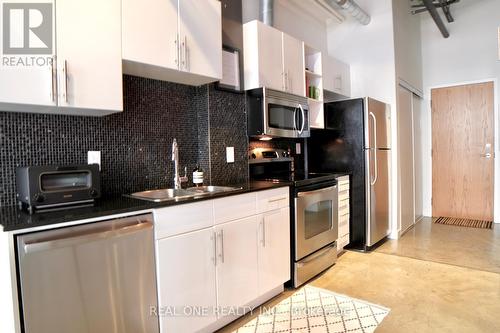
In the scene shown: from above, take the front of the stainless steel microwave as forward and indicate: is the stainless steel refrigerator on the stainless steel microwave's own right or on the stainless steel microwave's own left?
on the stainless steel microwave's own left

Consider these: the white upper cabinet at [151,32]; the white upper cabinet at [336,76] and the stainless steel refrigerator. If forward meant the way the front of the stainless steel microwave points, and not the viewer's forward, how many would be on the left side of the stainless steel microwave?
2

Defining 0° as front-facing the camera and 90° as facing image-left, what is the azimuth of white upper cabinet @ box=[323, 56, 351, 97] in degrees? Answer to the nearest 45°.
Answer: approximately 315°

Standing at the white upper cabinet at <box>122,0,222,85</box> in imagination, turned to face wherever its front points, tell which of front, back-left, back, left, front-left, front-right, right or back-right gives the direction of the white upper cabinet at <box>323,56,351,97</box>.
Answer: left

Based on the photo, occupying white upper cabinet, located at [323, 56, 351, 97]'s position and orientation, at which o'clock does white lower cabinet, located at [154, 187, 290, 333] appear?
The white lower cabinet is roughly at 2 o'clock from the white upper cabinet.

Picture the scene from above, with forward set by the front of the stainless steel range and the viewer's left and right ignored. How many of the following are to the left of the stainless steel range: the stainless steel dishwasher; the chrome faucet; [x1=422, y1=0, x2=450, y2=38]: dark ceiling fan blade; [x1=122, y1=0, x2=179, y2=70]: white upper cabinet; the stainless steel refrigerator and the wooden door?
3

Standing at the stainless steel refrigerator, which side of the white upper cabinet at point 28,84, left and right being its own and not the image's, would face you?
left
